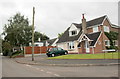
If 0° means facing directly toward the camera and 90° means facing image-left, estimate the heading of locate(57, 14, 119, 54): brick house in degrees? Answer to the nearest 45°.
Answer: approximately 45°

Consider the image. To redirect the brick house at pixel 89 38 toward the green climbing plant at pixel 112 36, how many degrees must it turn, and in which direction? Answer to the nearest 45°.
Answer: approximately 135° to its left

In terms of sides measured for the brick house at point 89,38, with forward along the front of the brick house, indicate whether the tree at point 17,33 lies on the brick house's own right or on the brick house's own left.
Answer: on the brick house's own right
